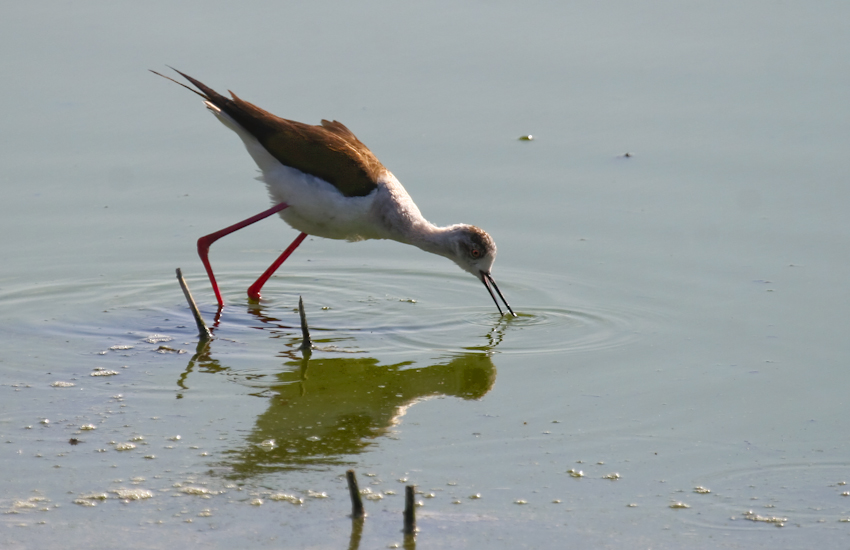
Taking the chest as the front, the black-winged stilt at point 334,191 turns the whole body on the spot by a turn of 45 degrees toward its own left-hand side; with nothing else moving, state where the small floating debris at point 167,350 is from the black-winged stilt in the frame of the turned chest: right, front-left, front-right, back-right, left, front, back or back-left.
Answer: back

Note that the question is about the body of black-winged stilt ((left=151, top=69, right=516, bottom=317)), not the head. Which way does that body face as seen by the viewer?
to the viewer's right

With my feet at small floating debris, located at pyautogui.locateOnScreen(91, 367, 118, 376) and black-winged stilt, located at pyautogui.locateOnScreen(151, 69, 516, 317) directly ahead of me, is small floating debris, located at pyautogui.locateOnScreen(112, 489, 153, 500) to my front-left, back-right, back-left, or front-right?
back-right

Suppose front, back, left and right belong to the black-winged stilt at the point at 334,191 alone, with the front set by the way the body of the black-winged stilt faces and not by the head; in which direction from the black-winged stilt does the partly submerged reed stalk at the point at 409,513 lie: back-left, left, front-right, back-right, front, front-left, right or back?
right

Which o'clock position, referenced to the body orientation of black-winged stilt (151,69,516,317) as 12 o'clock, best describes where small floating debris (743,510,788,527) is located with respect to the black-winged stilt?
The small floating debris is roughly at 2 o'clock from the black-winged stilt.

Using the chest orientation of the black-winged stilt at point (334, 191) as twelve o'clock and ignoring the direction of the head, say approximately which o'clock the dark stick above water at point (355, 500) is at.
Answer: The dark stick above water is roughly at 3 o'clock from the black-winged stilt.

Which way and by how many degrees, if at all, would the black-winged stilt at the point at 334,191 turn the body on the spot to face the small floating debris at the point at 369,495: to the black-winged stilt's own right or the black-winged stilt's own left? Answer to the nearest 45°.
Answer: approximately 90° to the black-winged stilt's own right

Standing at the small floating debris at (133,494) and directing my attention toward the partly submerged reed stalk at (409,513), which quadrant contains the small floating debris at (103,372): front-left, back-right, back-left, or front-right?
back-left

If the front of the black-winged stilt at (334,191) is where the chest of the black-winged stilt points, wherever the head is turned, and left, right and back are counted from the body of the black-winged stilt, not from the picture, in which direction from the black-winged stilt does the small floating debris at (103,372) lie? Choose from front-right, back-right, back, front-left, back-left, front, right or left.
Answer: back-right

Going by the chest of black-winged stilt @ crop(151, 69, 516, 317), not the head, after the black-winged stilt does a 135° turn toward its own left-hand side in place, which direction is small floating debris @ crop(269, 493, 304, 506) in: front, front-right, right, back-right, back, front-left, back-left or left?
back-left
